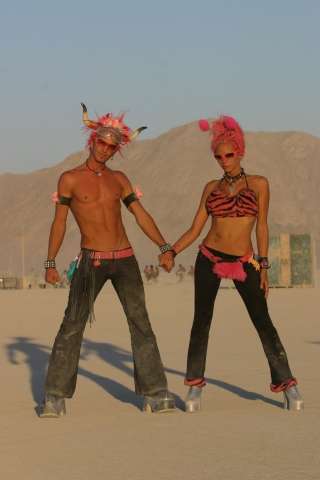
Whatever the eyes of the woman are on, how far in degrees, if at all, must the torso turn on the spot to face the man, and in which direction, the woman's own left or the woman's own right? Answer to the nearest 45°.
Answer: approximately 90° to the woman's own right

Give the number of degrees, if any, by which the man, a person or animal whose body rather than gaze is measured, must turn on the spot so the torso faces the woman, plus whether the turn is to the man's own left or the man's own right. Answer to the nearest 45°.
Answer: approximately 90° to the man's own left

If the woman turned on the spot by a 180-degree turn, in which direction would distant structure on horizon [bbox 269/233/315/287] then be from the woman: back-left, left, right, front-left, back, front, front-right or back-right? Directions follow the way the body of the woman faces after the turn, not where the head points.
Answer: front

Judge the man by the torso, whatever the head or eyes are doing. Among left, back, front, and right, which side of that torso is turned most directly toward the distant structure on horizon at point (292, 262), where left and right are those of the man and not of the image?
back

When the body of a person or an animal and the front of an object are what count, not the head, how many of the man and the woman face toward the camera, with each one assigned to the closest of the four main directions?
2

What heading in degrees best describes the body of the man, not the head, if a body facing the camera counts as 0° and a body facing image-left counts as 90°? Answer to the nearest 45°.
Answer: approximately 0°
